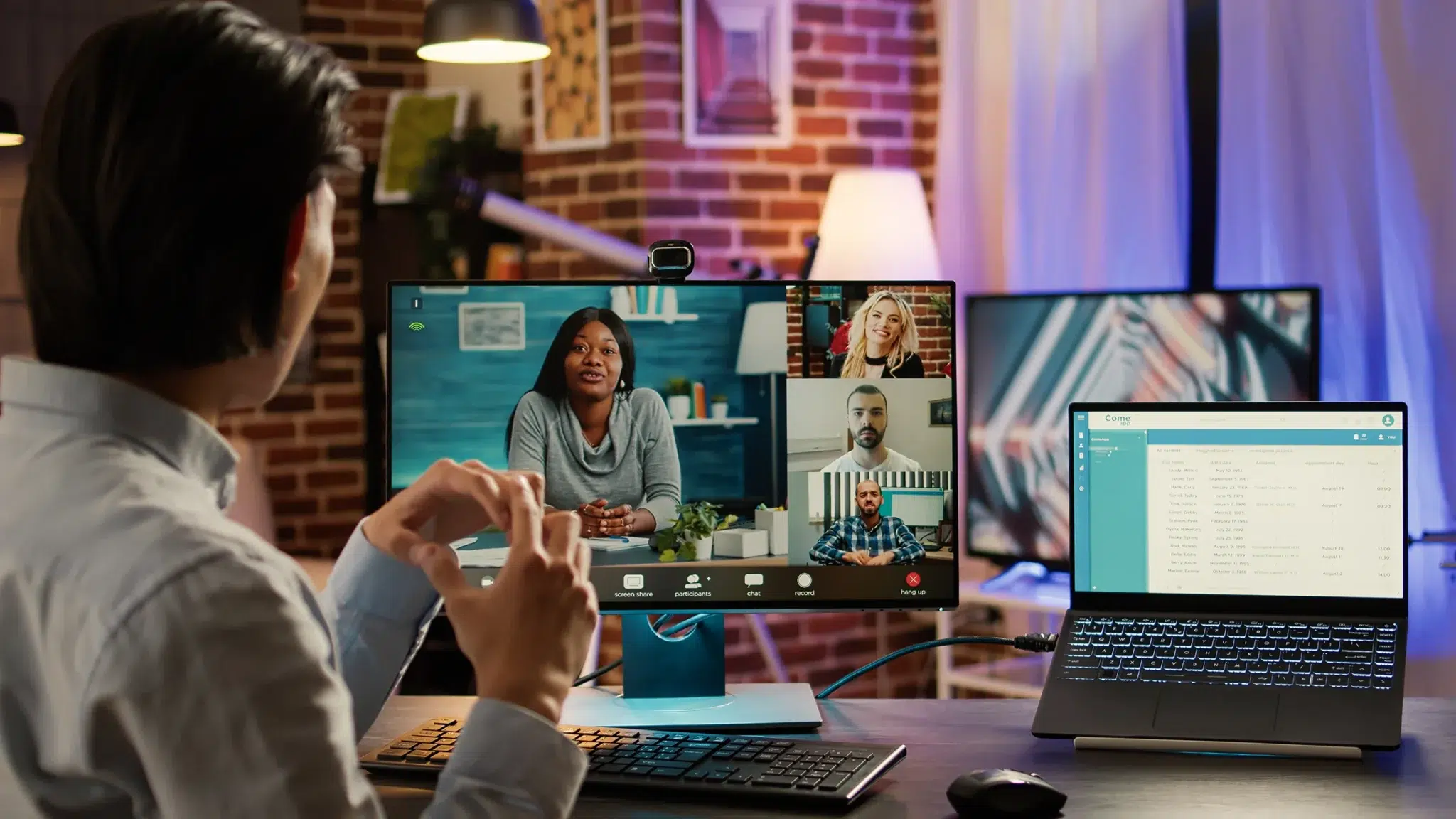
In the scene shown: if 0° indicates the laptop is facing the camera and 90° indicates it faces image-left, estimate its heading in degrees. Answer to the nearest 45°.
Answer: approximately 0°

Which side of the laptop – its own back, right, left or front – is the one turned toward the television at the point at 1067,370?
back

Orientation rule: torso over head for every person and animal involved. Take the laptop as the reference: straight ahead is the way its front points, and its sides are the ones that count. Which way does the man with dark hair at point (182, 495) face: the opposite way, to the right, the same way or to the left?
the opposite way

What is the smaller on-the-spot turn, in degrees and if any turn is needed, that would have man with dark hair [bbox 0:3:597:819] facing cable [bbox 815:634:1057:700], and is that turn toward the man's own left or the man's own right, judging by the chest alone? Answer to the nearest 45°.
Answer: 0° — they already face it

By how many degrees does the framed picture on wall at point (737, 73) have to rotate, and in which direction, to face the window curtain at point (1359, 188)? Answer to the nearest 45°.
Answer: approximately 45° to its left

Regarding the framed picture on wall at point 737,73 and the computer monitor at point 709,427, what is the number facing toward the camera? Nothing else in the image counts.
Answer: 2

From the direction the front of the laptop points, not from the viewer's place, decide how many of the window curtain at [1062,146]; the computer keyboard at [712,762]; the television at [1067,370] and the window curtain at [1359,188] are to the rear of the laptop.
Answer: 3

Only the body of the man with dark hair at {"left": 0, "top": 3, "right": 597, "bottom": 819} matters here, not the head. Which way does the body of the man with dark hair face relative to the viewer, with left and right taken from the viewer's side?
facing away from the viewer and to the right of the viewer

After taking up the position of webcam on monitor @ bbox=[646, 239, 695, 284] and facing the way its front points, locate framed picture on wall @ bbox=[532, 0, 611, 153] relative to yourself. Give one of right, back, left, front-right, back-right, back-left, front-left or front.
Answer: back

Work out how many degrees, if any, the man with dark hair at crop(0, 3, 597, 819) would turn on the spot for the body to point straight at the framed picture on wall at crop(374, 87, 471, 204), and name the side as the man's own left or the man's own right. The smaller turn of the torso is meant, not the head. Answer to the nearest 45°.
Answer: approximately 45° to the man's own left

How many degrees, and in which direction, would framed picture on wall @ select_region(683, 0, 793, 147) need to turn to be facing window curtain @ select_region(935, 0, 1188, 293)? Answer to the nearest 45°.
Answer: approximately 90° to its left
